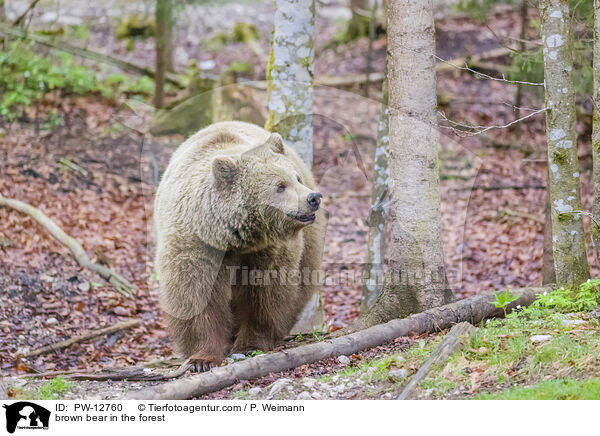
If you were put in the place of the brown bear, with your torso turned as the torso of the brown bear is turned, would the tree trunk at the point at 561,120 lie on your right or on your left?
on your left

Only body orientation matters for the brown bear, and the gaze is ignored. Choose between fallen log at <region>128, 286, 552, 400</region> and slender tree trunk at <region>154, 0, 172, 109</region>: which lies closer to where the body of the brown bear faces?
the fallen log

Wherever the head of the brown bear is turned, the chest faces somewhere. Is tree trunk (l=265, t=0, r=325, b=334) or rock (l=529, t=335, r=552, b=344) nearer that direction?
the rock

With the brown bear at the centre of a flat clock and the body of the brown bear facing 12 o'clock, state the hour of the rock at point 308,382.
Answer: The rock is roughly at 11 o'clock from the brown bear.

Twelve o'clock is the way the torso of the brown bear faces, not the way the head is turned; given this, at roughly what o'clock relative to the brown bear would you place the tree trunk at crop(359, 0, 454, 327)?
The tree trunk is roughly at 9 o'clock from the brown bear.

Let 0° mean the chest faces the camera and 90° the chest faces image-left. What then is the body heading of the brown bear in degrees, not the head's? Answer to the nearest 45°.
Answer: approximately 0°

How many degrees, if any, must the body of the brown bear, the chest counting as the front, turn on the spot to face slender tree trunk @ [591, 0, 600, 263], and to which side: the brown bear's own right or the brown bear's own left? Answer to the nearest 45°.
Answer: approximately 90° to the brown bear's own left

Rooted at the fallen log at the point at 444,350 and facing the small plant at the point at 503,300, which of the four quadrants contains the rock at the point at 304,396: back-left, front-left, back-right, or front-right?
back-left

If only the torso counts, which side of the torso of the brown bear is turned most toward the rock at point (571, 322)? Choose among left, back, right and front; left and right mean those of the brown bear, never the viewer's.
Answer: left

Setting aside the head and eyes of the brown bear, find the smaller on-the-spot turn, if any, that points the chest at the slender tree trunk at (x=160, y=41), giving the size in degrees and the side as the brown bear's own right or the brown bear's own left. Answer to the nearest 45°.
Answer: approximately 180°

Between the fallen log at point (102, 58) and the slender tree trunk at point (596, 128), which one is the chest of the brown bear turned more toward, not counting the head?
the slender tree trunk
